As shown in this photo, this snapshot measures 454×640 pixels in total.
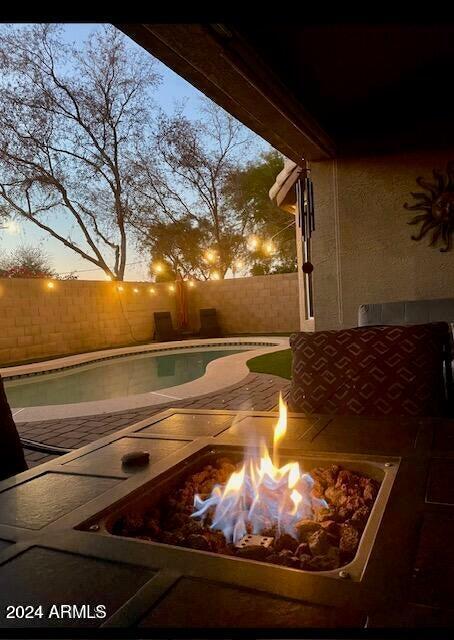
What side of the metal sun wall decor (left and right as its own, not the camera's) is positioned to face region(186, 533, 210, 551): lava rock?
front

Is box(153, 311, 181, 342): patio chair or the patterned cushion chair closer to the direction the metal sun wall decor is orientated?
the patterned cushion chair

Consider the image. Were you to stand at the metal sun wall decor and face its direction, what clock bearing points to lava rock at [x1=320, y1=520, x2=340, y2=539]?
The lava rock is roughly at 12 o'clock from the metal sun wall decor.

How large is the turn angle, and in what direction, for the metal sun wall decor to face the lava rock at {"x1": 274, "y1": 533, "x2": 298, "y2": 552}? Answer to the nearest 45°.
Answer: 0° — it already faces it

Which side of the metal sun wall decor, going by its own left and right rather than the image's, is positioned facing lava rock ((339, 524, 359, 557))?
front

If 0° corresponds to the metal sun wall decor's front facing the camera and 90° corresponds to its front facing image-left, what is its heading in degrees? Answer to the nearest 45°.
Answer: approximately 0°

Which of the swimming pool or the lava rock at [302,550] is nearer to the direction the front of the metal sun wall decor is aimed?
the lava rock

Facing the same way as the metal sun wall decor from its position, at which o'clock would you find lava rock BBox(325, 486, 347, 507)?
The lava rock is roughly at 12 o'clock from the metal sun wall decor.

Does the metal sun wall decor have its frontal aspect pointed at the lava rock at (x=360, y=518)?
yes
